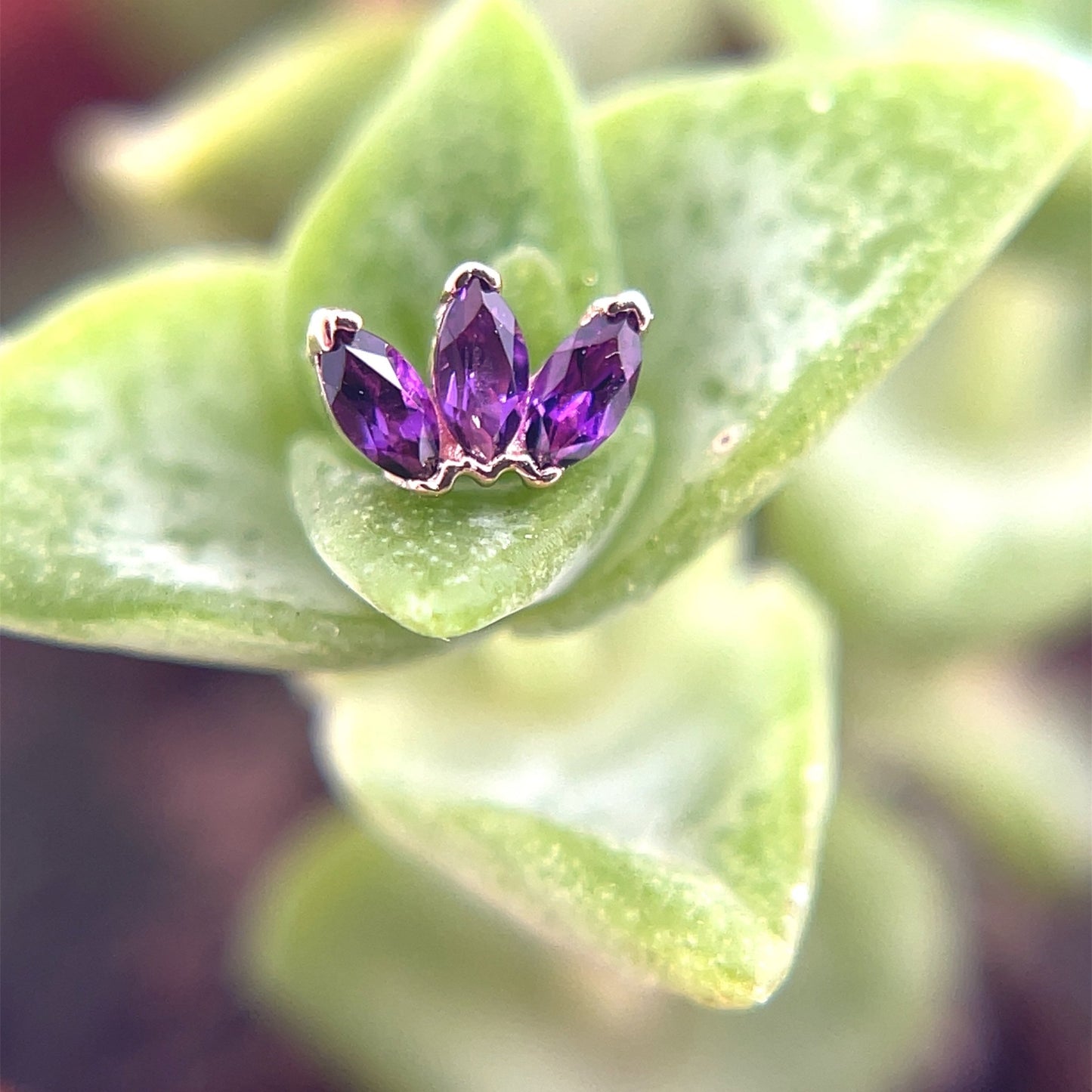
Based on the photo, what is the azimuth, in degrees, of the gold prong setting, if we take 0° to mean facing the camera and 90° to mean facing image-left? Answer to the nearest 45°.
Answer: approximately 0°
